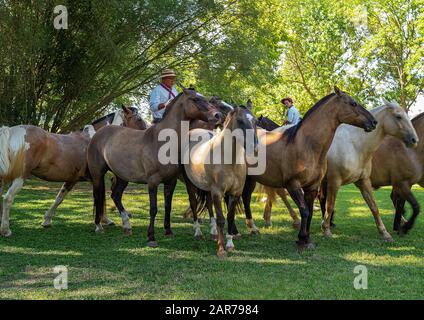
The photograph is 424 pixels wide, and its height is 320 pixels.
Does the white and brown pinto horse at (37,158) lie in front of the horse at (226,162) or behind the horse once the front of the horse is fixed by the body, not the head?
behind

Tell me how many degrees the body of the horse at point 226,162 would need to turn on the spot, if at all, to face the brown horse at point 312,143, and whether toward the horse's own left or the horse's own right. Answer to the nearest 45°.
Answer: approximately 45° to the horse's own left

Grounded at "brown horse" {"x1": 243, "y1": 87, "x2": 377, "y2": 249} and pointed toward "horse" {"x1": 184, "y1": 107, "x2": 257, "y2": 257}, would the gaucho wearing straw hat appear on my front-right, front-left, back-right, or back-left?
front-right

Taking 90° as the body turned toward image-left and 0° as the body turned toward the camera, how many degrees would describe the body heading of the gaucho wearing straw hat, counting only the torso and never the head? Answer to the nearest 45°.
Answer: approximately 315°

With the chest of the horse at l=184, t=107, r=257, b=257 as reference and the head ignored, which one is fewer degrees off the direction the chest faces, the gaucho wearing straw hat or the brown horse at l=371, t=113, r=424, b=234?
the brown horse

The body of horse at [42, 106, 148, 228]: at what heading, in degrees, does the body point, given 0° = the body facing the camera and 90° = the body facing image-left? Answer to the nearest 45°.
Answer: approximately 270°

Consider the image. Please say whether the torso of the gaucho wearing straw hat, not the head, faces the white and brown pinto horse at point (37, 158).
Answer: no

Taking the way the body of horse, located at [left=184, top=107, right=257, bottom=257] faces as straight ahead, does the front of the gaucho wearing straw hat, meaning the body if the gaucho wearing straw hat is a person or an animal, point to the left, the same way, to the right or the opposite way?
the same way

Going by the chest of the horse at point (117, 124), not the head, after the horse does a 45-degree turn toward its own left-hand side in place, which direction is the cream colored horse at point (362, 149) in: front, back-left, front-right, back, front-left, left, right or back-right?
right

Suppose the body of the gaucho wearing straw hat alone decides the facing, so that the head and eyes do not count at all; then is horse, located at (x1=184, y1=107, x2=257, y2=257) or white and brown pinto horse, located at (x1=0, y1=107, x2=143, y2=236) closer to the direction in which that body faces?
the horse

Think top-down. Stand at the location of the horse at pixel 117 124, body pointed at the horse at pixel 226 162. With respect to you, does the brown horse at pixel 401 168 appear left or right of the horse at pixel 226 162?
left
